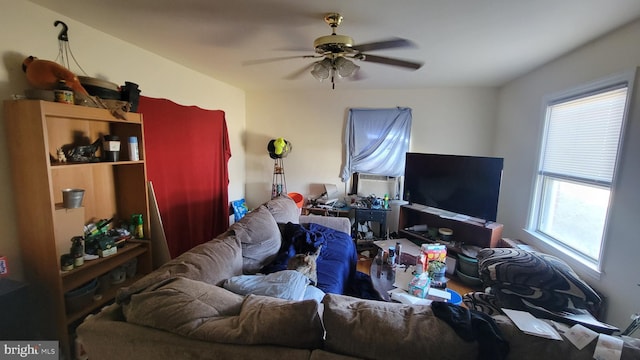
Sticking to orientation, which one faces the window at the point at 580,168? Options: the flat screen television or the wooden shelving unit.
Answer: the wooden shelving unit

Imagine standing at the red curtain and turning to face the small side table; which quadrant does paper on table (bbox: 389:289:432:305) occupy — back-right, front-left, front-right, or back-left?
front-right

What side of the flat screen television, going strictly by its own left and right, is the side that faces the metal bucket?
front

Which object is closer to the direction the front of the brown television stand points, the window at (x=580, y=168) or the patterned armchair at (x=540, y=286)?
the patterned armchair

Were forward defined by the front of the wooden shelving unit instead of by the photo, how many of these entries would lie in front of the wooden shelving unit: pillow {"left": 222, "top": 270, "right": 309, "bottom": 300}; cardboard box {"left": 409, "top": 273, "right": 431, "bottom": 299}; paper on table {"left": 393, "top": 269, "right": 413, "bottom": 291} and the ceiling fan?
4

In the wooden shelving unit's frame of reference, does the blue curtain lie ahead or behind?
ahead

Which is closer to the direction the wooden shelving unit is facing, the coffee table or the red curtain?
the coffee table

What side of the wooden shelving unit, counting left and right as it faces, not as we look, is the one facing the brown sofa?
front

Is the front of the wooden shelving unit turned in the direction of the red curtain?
no

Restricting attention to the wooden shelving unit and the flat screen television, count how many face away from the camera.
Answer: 0

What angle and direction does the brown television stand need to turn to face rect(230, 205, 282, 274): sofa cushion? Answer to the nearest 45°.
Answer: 0° — it already faces it

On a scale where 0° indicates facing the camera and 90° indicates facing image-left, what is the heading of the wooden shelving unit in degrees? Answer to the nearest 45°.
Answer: approximately 315°

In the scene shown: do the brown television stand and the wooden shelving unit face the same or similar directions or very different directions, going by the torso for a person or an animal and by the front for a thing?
very different directions

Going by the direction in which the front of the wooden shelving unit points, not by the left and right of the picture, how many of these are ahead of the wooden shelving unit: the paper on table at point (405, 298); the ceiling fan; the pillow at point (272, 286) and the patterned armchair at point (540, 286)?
4

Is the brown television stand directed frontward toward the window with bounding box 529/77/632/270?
no

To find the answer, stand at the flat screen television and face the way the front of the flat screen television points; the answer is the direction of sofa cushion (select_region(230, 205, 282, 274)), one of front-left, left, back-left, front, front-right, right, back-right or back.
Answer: front

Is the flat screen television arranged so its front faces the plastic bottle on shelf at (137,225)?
yes

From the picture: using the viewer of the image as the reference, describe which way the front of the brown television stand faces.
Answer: facing the viewer and to the left of the viewer

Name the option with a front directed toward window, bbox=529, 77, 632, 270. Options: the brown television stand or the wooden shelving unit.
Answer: the wooden shelving unit

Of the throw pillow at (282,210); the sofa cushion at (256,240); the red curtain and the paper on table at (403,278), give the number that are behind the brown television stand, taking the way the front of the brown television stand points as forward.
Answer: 0

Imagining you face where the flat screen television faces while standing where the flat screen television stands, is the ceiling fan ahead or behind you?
ahead
